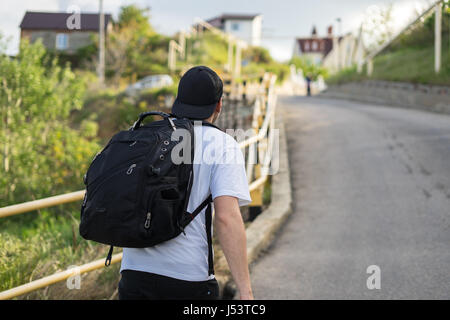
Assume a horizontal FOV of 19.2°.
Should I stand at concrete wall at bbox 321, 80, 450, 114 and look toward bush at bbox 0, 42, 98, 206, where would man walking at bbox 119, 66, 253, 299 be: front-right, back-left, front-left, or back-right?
front-left

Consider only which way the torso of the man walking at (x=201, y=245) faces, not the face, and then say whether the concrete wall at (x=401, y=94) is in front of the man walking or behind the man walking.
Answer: in front

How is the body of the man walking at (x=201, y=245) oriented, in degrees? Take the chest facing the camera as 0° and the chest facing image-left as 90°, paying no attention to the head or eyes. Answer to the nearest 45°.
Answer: approximately 225°

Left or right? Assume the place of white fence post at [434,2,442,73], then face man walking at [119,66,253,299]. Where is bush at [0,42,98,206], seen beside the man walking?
right

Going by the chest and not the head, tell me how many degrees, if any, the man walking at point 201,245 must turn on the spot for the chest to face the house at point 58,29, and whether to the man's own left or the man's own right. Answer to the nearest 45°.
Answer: approximately 45° to the man's own left

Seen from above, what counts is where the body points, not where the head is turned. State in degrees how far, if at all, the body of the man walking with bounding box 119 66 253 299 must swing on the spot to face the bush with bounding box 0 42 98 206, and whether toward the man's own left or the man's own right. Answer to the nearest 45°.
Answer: approximately 45° to the man's own left
